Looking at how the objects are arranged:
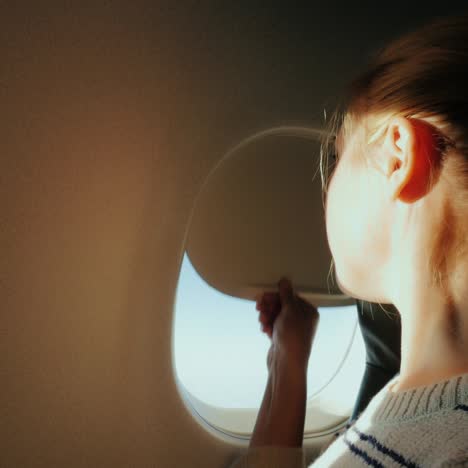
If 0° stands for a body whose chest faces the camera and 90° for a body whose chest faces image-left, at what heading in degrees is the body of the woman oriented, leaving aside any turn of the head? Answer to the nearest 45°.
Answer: approximately 135°

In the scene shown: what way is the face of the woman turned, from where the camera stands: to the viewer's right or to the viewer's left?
to the viewer's left
